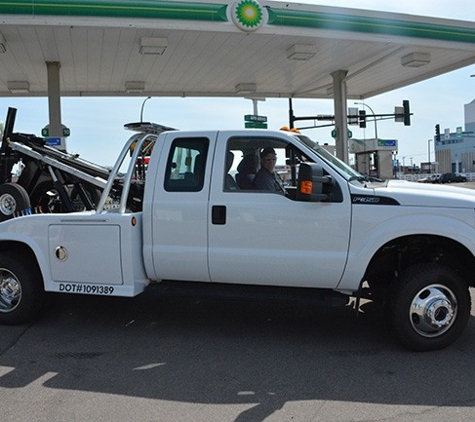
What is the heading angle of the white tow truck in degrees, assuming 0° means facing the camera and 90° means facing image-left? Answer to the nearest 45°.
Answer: approximately 270°

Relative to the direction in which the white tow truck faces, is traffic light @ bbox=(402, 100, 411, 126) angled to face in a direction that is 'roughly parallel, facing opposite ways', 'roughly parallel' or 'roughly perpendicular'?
roughly perpendicular

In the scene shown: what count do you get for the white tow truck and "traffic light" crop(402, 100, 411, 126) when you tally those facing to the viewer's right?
1

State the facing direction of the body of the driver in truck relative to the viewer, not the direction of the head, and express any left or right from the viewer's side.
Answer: facing the viewer and to the right of the viewer
